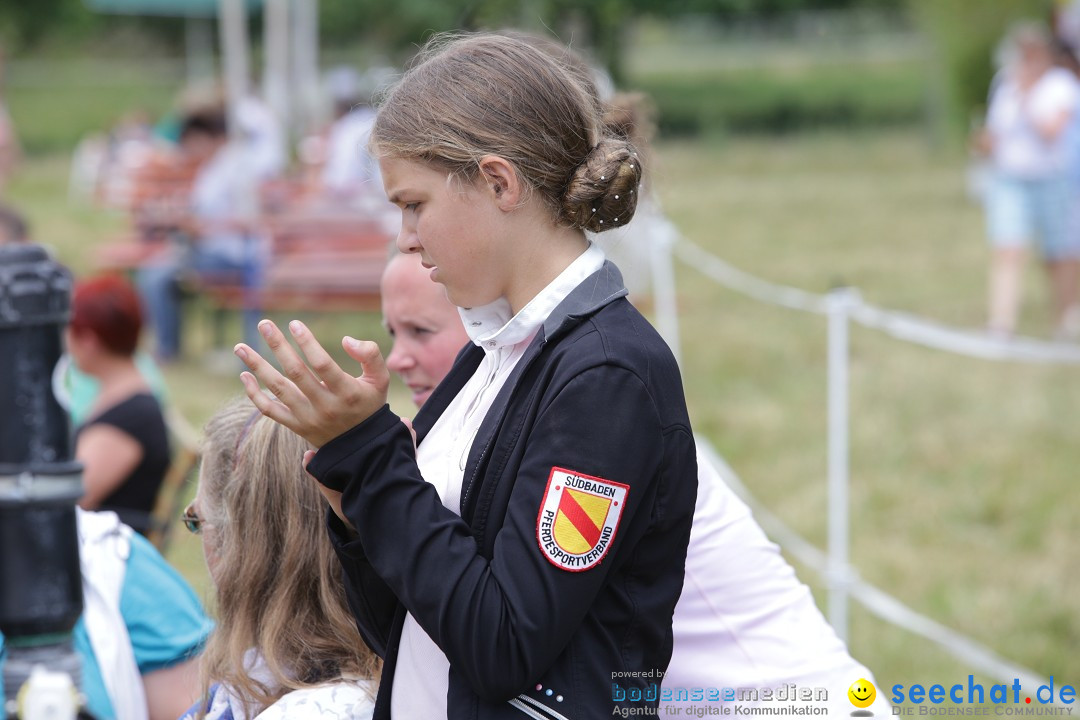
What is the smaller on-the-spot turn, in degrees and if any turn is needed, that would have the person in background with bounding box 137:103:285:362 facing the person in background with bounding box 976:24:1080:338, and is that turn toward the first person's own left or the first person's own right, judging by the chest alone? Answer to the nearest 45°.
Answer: approximately 135° to the first person's own left

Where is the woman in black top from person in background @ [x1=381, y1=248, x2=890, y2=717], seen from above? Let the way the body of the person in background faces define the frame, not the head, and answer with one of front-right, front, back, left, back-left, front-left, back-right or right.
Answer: right

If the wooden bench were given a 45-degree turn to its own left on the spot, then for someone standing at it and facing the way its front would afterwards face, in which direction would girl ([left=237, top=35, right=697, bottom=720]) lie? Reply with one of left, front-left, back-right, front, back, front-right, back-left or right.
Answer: front

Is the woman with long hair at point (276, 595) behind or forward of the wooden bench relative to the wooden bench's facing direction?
forward

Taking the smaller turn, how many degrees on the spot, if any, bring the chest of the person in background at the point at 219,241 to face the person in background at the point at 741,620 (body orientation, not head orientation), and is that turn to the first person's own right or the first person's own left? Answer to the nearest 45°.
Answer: approximately 90° to the first person's own left

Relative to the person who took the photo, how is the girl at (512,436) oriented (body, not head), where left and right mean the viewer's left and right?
facing to the left of the viewer

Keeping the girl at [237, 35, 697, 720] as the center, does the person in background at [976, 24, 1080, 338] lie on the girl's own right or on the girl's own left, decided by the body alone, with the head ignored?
on the girl's own right

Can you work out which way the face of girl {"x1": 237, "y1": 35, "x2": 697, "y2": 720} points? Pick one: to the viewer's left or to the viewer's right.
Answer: to the viewer's left
